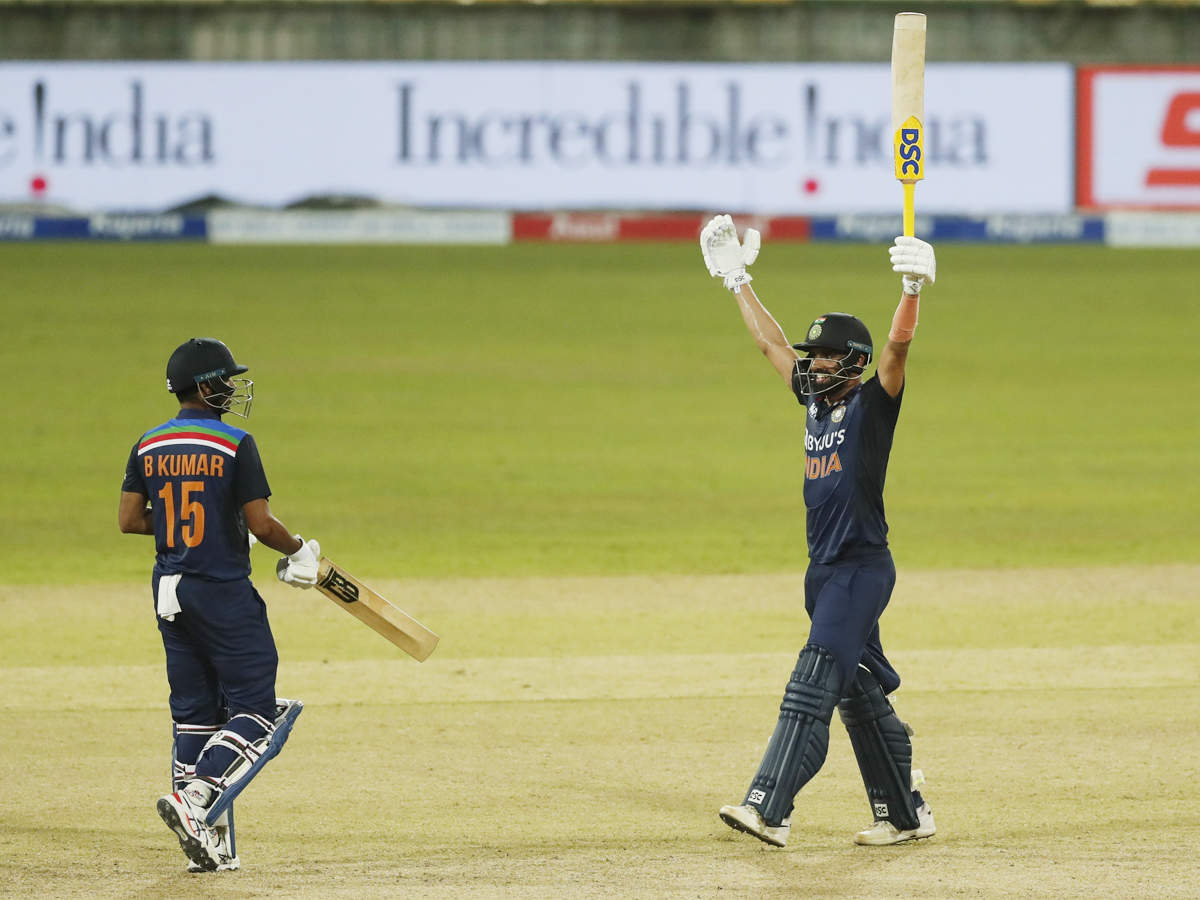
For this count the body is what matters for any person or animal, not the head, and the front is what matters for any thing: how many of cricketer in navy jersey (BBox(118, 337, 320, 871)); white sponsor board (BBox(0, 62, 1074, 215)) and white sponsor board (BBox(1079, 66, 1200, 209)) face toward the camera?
2

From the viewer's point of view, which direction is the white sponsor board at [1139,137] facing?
toward the camera

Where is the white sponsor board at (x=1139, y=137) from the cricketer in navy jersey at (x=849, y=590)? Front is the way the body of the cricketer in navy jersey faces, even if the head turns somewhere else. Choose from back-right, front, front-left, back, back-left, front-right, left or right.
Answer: back-right

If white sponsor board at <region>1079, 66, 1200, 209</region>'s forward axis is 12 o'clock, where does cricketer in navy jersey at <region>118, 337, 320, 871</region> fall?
The cricketer in navy jersey is roughly at 12 o'clock from the white sponsor board.

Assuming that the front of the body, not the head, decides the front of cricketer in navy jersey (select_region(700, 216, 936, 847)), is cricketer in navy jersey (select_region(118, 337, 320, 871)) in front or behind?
in front

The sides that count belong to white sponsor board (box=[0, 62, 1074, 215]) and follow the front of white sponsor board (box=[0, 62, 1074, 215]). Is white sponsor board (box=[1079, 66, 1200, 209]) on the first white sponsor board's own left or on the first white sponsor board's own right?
on the first white sponsor board's own left

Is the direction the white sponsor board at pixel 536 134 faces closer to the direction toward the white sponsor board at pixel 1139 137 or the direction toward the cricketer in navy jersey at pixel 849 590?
the cricketer in navy jersey

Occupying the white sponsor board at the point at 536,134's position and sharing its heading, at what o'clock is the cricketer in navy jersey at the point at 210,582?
The cricketer in navy jersey is roughly at 12 o'clock from the white sponsor board.

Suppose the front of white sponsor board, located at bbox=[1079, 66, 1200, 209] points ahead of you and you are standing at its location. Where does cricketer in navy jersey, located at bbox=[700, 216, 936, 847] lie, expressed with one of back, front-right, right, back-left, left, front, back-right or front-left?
front

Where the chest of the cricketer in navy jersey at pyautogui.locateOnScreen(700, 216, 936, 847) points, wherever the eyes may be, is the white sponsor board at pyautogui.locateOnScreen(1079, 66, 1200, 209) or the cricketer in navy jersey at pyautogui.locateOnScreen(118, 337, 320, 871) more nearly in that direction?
the cricketer in navy jersey

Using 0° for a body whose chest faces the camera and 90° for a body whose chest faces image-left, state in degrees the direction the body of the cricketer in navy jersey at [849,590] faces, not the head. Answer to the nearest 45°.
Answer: approximately 45°

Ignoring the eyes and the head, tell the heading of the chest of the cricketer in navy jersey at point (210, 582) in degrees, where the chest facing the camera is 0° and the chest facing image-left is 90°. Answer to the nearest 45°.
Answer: approximately 225°

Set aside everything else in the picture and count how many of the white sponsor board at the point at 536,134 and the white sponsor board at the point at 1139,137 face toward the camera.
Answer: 2

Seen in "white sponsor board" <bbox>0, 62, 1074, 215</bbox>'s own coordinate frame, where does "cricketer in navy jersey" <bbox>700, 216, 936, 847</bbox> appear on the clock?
The cricketer in navy jersey is roughly at 12 o'clock from the white sponsor board.

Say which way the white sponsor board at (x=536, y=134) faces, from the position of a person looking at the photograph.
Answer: facing the viewer

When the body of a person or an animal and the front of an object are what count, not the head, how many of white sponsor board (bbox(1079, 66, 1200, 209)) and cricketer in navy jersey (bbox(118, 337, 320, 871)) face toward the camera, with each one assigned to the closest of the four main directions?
1
